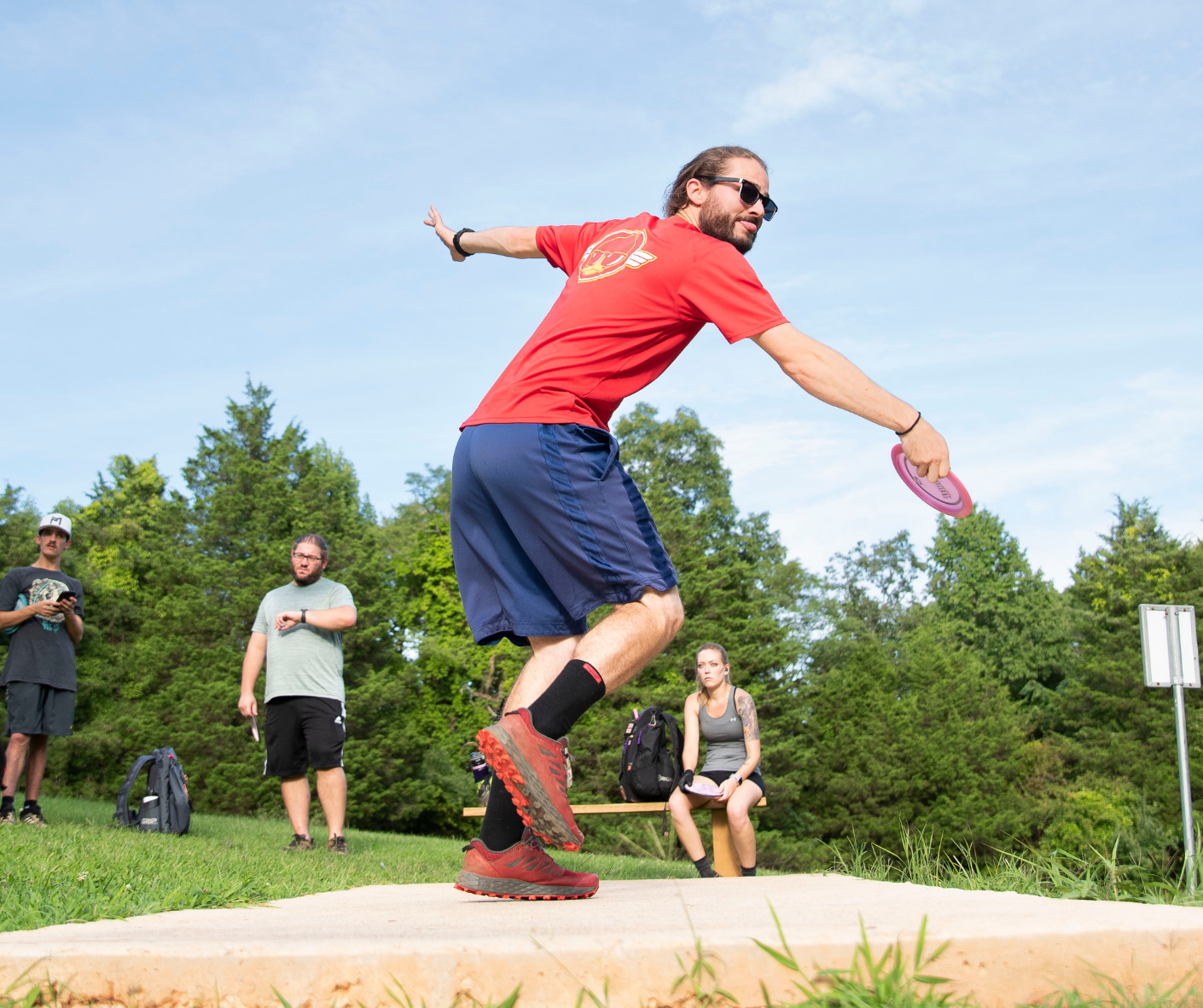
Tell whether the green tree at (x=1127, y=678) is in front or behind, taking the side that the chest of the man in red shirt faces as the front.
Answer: in front

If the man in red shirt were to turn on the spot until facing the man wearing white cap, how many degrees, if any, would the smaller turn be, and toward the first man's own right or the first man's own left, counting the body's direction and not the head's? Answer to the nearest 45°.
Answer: approximately 90° to the first man's own left

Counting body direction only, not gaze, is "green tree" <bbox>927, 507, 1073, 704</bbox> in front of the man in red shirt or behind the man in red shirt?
in front

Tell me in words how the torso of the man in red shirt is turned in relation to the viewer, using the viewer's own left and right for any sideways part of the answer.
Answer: facing away from the viewer and to the right of the viewer

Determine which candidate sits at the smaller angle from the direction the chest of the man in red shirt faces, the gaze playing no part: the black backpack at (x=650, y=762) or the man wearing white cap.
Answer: the black backpack

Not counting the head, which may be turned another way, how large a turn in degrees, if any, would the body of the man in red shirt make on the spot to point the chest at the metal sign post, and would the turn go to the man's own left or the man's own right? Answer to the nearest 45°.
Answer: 0° — they already face it

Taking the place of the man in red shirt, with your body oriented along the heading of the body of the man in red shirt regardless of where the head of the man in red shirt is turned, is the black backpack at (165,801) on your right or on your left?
on your left
